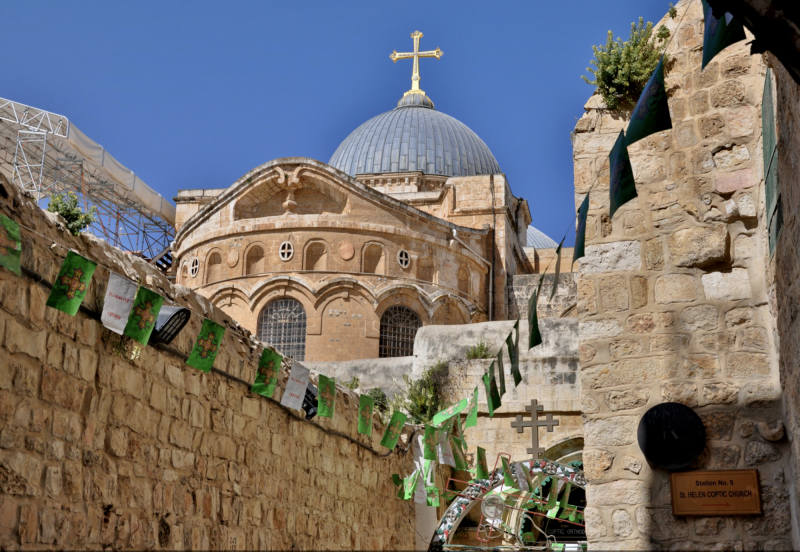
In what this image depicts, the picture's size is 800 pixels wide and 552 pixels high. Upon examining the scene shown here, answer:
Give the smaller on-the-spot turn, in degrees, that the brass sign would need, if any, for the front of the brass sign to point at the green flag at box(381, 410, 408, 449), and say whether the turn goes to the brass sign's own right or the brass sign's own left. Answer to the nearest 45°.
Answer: approximately 135° to the brass sign's own right

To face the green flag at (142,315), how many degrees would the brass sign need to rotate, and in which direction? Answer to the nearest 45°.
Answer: approximately 90° to its right

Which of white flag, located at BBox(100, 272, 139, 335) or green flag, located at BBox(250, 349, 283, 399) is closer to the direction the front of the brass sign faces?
the white flag

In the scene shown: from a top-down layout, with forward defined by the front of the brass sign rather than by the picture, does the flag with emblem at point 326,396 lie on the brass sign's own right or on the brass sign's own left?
on the brass sign's own right

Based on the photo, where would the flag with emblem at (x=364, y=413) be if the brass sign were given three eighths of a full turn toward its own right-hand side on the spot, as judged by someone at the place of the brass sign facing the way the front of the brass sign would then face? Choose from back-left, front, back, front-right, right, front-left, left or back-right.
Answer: front

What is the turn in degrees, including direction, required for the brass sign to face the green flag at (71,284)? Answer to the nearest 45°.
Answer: approximately 45° to its right

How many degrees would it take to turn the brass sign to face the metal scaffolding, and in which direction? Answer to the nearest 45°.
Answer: approximately 135° to its right

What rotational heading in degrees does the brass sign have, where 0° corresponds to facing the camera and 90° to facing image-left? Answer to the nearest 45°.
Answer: approximately 0°

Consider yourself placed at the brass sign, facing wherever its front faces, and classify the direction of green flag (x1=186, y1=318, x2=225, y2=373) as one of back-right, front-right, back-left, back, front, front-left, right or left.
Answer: right

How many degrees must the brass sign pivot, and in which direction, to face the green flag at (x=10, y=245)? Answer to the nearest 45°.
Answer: approximately 45° to its right

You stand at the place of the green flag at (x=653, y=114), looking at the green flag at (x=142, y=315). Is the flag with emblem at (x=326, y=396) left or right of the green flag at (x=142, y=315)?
right

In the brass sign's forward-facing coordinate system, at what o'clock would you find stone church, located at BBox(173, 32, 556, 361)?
The stone church is roughly at 5 o'clock from the brass sign.

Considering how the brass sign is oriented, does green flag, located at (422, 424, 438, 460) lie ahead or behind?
behind
